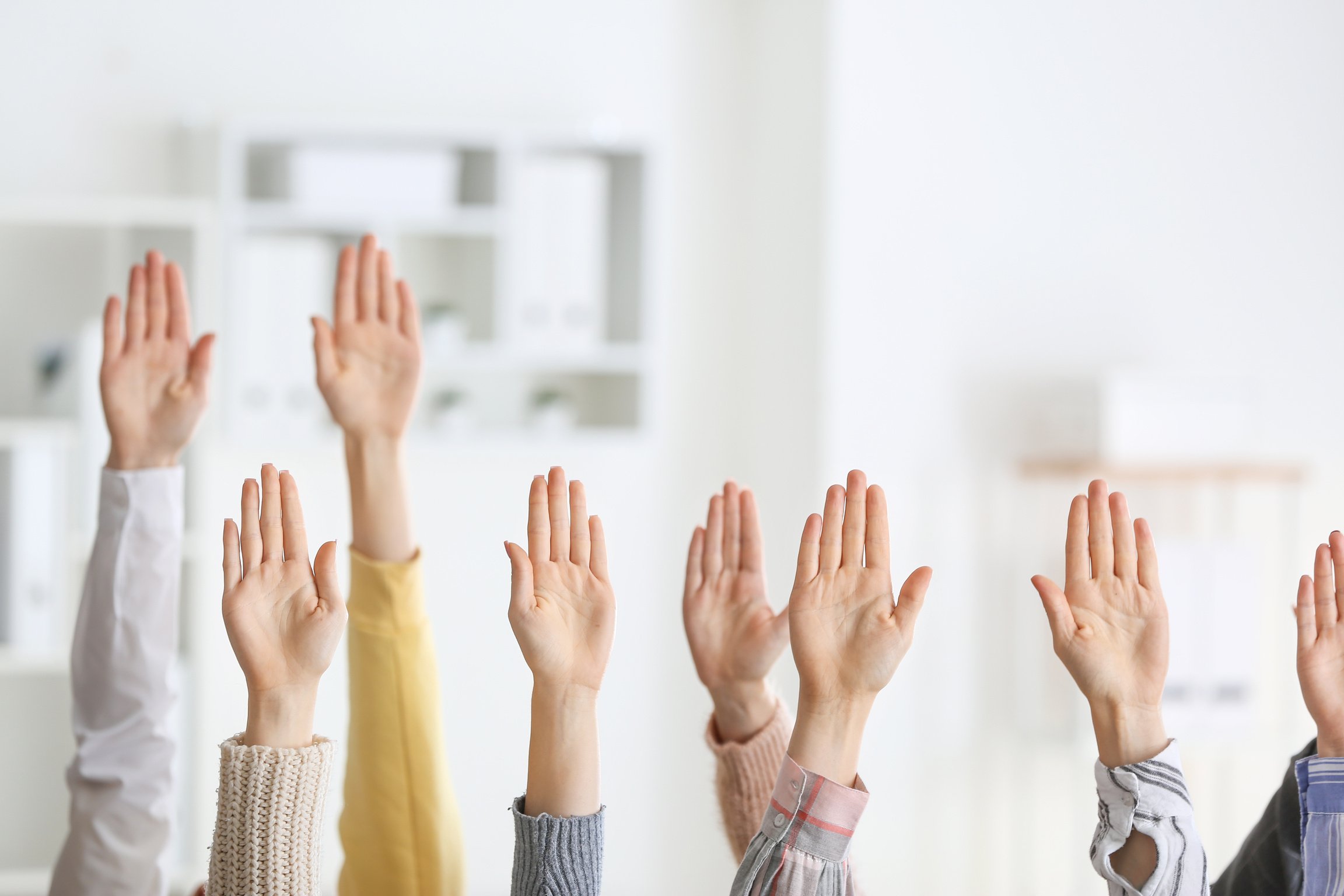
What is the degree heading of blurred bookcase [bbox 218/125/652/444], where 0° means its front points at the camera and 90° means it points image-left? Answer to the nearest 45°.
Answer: approximately 0°
